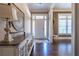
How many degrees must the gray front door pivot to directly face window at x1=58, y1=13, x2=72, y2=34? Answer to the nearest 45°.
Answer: approximately 90° to its left
